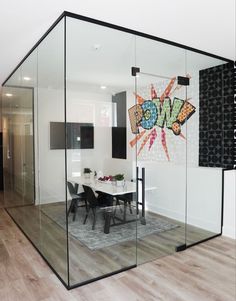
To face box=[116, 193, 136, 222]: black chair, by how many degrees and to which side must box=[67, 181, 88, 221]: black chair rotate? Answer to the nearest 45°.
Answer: approximately 45° to its right

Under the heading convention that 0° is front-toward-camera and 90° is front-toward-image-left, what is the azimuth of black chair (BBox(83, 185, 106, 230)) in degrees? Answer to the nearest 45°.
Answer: approximately 225°

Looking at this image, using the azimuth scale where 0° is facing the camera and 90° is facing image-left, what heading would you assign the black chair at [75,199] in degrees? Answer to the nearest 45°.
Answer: approximately 225°
